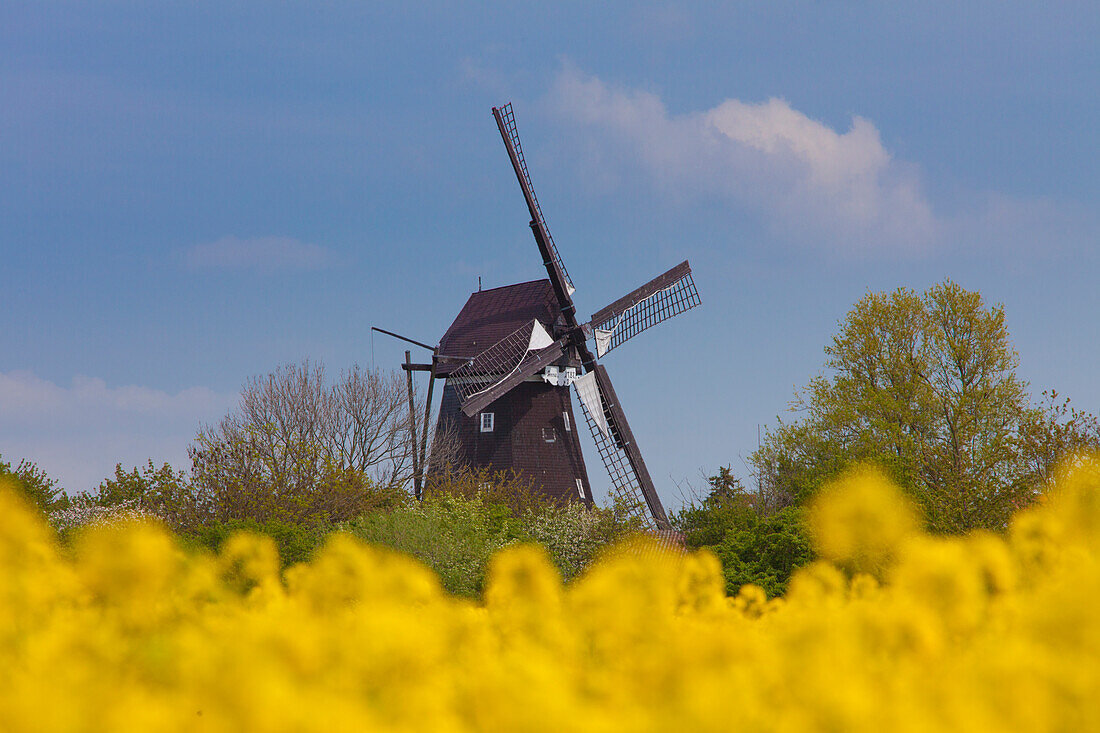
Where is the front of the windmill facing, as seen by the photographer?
facing the viewer and to the right of the viewer

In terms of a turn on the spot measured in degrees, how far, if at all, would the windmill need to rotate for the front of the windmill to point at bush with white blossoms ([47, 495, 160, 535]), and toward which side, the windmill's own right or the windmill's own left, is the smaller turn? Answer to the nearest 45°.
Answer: approximately 90° to the windmill's own right

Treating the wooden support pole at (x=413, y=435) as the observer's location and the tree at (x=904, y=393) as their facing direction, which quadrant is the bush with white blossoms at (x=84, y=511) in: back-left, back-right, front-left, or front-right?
back-right
